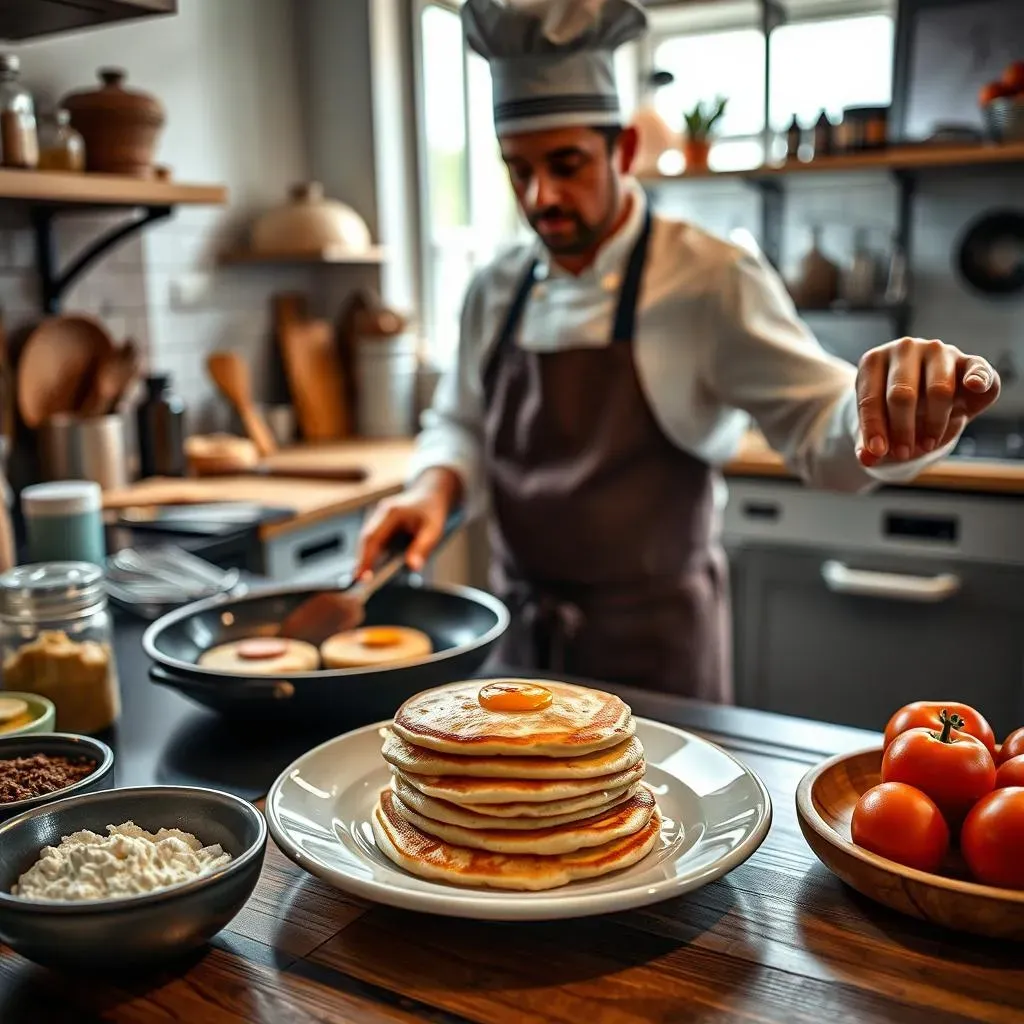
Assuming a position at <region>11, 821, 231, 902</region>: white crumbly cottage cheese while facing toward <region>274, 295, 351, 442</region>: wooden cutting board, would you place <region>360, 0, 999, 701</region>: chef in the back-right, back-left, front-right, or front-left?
front-right

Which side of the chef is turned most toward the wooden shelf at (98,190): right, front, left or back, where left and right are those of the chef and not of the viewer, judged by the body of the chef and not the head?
right

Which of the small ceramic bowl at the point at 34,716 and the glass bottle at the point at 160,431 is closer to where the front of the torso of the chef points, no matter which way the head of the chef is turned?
the small ceramic bowl

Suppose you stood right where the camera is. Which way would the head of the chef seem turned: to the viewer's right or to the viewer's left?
to the viewer's left

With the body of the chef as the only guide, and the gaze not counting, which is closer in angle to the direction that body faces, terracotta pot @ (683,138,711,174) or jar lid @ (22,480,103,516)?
the jar lid

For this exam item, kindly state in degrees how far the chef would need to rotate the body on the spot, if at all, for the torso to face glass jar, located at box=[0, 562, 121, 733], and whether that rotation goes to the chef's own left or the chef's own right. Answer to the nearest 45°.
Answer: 0° — they already face it

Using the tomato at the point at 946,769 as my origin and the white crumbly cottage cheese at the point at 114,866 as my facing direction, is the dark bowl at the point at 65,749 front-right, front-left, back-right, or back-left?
front-right

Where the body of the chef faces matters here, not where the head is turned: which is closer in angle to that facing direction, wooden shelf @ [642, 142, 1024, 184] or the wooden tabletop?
the wooden tabletop

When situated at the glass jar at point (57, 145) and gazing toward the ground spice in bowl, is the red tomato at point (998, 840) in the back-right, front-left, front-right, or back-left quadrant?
front-left

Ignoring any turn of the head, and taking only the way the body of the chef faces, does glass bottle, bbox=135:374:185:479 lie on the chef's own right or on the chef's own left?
on the chef's own right

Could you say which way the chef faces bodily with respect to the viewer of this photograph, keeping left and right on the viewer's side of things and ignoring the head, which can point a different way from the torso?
facing the viewer and to the left of the viewer

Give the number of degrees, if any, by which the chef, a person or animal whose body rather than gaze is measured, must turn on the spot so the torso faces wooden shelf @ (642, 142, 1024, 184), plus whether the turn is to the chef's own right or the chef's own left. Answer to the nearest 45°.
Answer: approximately 180°
